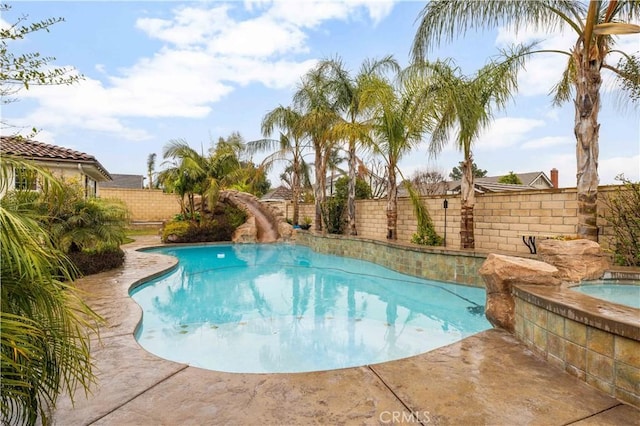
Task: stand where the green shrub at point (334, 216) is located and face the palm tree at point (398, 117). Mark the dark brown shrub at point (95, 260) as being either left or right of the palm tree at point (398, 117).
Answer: right

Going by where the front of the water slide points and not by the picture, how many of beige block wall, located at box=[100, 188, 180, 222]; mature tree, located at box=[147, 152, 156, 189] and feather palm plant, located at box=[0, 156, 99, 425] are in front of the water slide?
1

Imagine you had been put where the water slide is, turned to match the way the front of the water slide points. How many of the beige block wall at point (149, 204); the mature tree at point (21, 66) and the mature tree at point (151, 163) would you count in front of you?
1

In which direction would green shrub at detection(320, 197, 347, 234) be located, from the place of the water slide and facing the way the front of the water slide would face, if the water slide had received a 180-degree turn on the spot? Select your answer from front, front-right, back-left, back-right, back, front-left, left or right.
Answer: back-right

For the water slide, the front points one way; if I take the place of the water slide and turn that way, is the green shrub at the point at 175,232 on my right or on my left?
on my right

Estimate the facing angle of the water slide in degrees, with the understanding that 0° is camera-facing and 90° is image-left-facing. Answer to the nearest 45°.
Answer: approximately 0°
